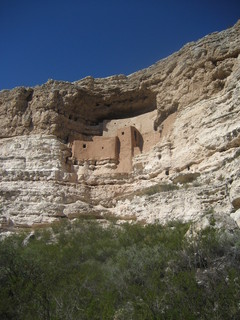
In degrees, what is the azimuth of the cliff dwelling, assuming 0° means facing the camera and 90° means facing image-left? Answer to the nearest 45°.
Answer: approximately 0°
